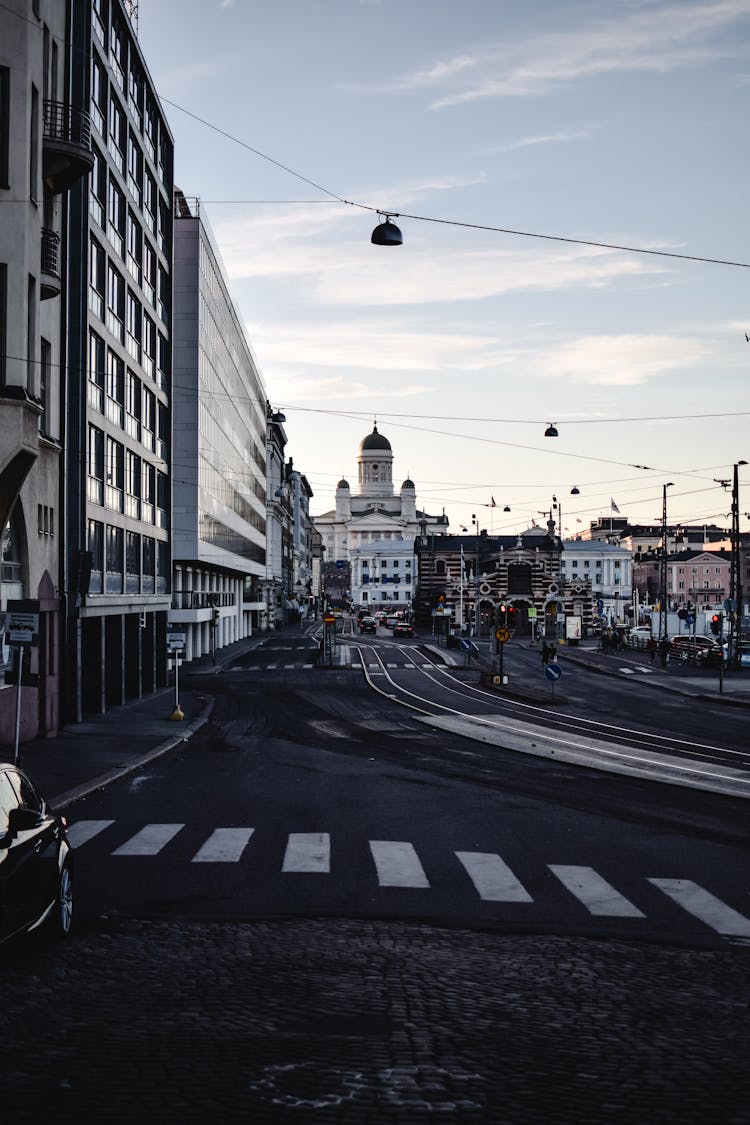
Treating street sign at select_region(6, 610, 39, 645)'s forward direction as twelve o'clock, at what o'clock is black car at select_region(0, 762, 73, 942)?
The black car is roughly at 12 o'clock from the street sign.

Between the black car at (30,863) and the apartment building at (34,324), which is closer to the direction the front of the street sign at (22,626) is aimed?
the black car

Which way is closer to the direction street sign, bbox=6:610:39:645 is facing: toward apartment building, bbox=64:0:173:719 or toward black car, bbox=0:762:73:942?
the black car

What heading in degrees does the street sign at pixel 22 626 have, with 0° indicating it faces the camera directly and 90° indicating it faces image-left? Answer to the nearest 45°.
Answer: approximately 0°

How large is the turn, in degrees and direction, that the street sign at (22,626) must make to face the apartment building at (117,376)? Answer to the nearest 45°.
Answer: approximately 180°
